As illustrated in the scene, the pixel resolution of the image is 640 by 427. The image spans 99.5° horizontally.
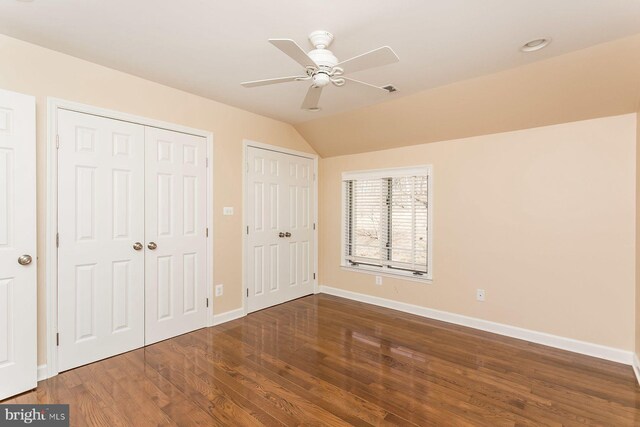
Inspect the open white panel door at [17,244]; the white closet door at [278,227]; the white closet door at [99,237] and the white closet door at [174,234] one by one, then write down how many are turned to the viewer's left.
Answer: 0

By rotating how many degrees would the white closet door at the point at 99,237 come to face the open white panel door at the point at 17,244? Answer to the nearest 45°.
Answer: approximately 90° to its right

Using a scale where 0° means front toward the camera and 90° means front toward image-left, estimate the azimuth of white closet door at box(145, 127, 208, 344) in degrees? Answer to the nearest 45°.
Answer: approximately 315°

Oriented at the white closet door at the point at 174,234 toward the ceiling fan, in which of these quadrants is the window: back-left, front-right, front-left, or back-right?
front-left

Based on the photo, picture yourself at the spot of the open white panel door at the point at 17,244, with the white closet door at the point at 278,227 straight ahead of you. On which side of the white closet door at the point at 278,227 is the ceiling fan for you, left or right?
right

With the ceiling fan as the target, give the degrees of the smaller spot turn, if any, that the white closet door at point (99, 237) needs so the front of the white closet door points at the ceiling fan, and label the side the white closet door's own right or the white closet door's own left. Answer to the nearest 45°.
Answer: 0° — it already faces it

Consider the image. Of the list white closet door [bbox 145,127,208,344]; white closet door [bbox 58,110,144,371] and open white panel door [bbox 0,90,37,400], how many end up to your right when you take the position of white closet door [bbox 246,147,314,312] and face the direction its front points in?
3

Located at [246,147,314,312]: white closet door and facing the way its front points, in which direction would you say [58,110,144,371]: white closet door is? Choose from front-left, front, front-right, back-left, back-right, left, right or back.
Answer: right

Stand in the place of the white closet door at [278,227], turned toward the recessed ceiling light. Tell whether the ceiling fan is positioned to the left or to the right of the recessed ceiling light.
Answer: right

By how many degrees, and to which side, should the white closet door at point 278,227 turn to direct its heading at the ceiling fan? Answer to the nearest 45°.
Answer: approximately 45° to its right

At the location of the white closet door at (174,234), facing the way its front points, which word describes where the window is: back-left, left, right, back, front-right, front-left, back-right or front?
front-left

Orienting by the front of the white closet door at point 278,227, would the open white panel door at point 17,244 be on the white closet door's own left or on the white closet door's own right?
on the white closet door's own right

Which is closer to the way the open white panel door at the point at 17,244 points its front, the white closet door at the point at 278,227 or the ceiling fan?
the ceiling fan

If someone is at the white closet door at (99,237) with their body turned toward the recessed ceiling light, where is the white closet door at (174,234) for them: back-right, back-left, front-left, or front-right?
front-left

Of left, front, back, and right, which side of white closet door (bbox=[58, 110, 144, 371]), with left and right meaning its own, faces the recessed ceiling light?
front

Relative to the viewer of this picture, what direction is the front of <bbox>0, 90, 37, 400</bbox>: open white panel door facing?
facing the viewer and to the right of the viewer
